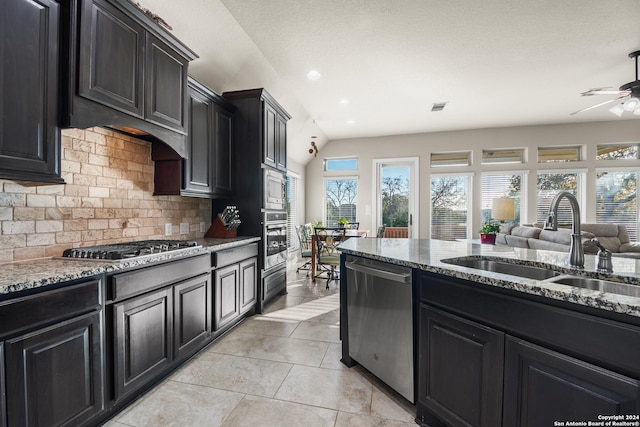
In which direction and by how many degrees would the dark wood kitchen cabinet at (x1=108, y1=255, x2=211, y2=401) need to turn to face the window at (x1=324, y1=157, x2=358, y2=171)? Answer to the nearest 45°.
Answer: approximately 90° to its left

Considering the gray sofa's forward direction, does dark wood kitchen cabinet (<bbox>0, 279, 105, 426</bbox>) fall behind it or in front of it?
in front

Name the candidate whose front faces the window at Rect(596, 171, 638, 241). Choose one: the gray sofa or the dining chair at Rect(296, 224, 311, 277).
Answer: the dining chair

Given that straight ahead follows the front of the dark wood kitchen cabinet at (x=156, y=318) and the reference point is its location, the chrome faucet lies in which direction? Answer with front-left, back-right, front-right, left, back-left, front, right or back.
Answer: front

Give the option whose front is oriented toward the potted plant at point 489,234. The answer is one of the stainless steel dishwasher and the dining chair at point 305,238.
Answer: the dining chair

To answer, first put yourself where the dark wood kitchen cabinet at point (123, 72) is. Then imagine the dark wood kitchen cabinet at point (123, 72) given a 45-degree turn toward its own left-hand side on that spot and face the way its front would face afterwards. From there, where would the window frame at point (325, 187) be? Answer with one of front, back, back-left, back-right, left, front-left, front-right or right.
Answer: front-left

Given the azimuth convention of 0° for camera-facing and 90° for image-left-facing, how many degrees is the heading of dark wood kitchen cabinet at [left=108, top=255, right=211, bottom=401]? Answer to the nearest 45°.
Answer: approximately 315°

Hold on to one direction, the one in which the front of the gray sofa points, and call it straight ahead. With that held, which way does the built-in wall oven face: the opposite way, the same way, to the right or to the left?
to the left

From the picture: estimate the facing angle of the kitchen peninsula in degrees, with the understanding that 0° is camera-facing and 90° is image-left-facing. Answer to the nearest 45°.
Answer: approximately 45°

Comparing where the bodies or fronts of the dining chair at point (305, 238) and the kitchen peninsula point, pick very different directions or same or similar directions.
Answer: very different directions

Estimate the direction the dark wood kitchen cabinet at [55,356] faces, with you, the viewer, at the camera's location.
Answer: facing the viewer and to the right of the viewer

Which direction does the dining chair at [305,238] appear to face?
to the viewer's right

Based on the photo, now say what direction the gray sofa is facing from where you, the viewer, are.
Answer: facing the viewer

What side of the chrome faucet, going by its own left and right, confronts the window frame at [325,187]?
right

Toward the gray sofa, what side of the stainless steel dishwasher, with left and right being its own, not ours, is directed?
back

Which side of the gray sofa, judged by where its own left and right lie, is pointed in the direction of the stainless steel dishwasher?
front

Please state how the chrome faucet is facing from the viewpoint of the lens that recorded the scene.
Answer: facing the viewer and to the left of the viewer

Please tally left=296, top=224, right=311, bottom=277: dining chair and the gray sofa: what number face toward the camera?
1

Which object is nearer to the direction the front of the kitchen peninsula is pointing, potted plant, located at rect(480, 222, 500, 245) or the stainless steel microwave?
the stainless steel microwave

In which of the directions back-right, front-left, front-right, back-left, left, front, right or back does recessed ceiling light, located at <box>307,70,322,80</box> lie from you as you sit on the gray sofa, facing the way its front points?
front-right
